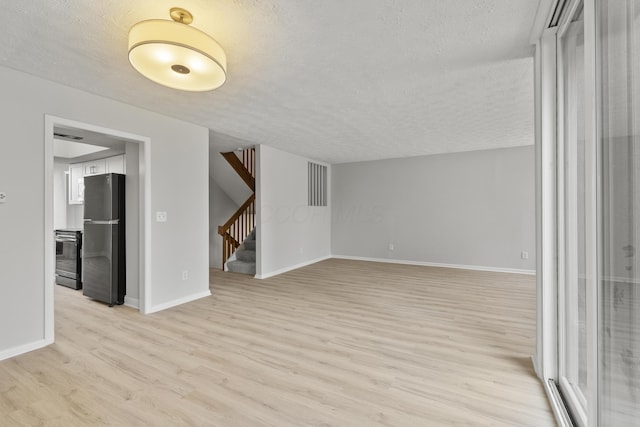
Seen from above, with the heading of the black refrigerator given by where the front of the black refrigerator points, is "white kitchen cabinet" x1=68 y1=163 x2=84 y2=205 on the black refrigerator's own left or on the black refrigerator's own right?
on the black refrigerator's own right

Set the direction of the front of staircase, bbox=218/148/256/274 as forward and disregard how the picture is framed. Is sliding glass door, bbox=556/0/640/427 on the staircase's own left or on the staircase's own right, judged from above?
on the staircase's own left

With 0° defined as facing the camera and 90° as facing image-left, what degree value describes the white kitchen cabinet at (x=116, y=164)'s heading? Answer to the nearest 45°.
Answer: approximately 45°

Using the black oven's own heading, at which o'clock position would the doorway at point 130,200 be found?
The doorway is roughly at 10 o'clock from the black oven.

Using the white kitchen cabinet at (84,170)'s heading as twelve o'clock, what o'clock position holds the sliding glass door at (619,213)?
The sliding glass door is roughly at 10 o'clock from the white kitchen cabinet.

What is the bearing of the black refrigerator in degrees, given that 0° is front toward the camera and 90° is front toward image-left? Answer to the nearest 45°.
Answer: approximately 45°

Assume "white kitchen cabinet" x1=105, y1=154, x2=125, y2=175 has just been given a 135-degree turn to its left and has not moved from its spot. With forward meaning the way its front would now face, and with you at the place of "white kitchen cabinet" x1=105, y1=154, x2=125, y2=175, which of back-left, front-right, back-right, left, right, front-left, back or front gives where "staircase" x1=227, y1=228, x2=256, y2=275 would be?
front

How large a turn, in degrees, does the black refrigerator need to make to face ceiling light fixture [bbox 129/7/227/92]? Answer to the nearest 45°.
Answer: approximately 45° to its left
